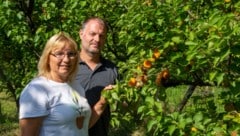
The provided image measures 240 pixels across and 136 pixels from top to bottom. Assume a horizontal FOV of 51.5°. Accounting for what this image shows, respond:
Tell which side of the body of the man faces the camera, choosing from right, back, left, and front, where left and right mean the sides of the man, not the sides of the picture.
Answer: front

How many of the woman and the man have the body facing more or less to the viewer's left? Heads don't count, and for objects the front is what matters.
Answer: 0

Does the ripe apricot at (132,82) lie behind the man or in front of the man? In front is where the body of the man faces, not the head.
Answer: in front

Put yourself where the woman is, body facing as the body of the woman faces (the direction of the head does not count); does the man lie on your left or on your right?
on your left

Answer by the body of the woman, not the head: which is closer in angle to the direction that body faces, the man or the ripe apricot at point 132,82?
the ripe apricot

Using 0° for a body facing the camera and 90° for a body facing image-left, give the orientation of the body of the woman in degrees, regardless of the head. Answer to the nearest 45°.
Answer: approximately 315°
